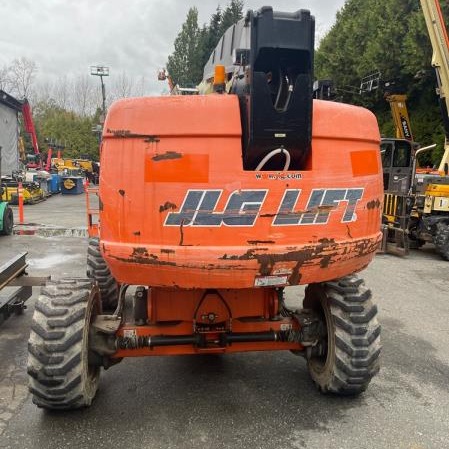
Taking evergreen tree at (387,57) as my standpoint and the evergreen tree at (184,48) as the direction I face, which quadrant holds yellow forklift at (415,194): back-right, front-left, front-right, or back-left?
back-left

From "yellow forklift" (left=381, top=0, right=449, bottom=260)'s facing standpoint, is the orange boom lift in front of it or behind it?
in front

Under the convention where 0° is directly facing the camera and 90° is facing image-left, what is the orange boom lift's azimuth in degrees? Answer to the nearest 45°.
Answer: approximately 180°

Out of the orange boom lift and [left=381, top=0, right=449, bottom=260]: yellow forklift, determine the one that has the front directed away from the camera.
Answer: the orange boom lift

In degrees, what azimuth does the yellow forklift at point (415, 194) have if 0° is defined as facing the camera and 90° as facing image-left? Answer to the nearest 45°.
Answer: approximately 45°

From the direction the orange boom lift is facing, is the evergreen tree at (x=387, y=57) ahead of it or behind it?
ahead

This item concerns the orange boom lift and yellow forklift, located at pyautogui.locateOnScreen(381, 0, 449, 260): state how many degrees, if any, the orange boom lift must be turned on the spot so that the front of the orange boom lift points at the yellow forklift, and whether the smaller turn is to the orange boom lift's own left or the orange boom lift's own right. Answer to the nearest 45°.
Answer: approximately 45° to the orange boom lift's own right

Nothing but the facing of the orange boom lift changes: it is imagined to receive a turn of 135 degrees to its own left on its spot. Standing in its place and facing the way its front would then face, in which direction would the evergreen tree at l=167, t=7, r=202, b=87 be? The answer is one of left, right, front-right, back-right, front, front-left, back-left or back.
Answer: back-right

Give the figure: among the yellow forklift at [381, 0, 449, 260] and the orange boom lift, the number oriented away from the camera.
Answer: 1

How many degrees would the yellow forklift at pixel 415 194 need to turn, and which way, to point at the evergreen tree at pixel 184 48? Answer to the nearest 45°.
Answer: approximately 90° to its right
